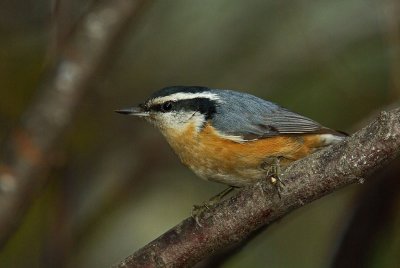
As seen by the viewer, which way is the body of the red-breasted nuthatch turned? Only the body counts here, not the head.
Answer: to the viewer's left

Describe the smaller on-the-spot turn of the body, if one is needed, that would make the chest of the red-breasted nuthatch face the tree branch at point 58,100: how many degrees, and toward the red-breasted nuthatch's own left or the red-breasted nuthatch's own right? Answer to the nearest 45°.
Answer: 0° — it already faces it
